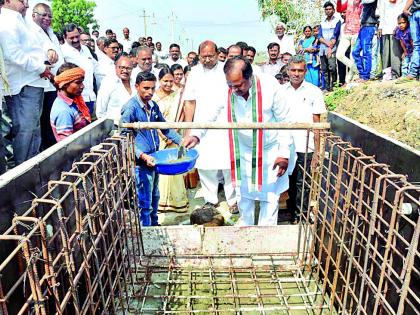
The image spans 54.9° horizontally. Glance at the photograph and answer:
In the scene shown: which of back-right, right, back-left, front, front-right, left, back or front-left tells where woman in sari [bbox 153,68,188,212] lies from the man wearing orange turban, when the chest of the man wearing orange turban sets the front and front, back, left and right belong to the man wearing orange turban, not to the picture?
front-left

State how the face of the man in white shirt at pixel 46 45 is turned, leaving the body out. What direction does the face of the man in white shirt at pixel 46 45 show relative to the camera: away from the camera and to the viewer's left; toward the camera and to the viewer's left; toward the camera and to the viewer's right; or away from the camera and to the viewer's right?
toward the camera and to the viewer's right

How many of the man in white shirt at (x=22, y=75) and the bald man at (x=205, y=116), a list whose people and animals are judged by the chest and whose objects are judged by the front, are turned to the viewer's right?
1

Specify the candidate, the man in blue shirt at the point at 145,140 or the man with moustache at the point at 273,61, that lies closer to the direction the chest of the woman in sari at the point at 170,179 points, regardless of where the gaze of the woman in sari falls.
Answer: the man in blue shirt

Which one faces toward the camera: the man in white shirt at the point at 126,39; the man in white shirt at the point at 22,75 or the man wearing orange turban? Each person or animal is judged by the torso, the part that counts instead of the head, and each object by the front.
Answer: the man in white shirt at the point at 126,39

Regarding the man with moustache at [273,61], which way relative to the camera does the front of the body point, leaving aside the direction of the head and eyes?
toward the camera

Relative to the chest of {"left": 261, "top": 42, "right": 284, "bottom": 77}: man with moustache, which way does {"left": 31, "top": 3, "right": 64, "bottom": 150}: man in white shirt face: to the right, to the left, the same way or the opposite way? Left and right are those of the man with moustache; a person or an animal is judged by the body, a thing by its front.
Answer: to the left

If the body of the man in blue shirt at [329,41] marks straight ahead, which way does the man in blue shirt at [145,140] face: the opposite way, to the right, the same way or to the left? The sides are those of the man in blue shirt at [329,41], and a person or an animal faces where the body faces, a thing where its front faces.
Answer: to the left

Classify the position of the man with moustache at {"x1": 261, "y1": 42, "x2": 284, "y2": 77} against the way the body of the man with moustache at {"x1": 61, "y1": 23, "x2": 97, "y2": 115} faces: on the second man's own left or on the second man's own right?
on the second man's own left

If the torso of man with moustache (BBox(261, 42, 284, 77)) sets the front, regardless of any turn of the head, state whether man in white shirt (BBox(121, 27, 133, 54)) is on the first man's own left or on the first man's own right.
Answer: on the first man's own right

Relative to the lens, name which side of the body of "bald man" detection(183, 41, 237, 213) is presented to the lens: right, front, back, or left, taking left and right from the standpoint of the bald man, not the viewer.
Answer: front

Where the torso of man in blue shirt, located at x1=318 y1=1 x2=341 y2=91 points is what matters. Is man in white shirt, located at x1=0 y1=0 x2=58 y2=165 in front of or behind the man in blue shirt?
in front

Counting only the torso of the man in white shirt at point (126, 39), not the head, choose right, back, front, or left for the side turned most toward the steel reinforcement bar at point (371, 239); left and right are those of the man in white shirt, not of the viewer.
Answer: front

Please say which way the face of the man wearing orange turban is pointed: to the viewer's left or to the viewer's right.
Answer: to the viewer's right

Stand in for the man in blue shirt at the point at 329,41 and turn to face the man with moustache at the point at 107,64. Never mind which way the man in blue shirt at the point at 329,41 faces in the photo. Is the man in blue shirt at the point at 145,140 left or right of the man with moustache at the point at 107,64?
left

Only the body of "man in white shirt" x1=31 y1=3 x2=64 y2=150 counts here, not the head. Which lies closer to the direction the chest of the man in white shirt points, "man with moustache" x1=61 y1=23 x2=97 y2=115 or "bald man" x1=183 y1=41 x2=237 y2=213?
the bald man
